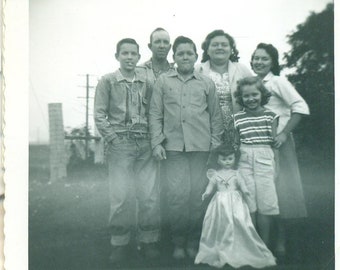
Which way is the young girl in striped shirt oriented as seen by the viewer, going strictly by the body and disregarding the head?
toward the camera

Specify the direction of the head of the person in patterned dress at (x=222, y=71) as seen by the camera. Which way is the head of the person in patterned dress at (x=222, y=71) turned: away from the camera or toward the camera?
toward the camera

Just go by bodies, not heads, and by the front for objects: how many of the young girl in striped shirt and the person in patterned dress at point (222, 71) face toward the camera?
2

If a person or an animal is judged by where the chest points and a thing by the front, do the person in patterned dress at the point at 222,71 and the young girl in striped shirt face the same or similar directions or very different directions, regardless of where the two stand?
same or similar directions

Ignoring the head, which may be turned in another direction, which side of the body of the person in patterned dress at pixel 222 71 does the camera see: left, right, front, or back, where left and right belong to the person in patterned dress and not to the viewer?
front

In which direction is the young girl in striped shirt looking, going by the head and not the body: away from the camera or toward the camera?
toward the camera

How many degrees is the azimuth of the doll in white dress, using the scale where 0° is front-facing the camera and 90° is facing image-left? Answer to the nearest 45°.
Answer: approximately 0°
